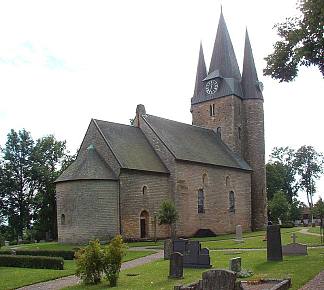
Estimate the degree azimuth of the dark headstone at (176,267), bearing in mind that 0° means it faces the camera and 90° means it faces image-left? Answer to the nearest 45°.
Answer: approximately 0°

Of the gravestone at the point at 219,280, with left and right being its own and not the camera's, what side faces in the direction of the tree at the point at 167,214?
back

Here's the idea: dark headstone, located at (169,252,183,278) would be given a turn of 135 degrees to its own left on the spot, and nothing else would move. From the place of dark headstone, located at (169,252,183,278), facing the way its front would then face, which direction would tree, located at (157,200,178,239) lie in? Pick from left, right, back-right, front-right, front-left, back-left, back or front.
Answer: front-left

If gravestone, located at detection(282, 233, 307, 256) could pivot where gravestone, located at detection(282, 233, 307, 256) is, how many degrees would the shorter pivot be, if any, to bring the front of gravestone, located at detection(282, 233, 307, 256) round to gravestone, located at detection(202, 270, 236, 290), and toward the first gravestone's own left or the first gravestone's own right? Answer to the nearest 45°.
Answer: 0° — it already faces it

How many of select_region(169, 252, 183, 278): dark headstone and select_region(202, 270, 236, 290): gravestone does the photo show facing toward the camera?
2

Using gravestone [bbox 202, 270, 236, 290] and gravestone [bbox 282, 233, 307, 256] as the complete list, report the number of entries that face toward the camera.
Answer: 2

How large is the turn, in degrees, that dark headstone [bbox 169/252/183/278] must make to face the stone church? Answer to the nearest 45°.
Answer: approximately 180°

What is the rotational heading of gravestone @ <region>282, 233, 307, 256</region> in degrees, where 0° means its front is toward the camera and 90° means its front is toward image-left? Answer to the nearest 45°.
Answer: approximately 0°
